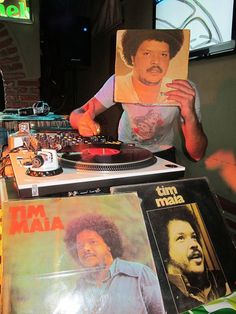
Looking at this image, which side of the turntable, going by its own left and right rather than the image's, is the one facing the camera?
back

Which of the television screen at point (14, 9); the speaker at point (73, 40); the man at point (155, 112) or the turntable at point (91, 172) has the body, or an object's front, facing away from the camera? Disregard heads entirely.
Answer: the turntable

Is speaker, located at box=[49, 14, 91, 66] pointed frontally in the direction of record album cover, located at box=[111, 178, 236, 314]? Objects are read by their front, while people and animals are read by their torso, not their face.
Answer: yes

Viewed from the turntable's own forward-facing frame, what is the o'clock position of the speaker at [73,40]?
The speaker is roughly at 12 o'clock from the turntable.

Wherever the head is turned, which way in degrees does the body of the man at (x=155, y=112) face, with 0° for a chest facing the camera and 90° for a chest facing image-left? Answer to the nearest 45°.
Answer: approximately 0°

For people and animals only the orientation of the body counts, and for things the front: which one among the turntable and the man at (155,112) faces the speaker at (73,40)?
the turntable

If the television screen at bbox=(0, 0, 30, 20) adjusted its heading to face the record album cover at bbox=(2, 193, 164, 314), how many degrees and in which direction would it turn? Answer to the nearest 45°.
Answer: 0° — it already faces it

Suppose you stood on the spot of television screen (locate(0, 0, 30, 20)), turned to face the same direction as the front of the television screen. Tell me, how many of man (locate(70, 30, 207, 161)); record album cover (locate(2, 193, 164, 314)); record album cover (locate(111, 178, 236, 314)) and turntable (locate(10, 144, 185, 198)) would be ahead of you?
4

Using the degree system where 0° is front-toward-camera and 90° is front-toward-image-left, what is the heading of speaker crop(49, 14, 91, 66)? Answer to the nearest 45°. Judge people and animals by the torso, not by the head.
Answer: approximately 0°

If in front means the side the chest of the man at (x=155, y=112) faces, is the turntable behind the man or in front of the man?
in front
